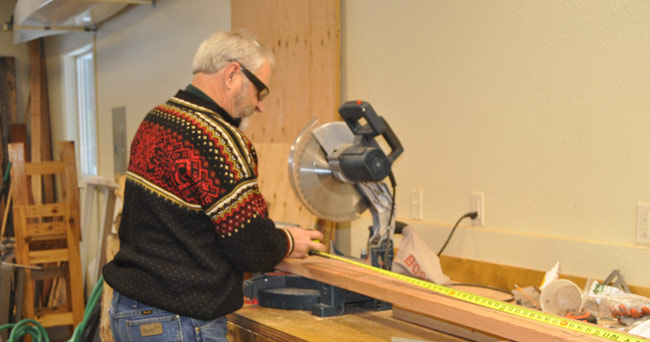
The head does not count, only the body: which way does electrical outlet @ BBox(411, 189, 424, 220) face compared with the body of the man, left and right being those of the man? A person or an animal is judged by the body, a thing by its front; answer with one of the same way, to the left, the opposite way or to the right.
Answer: the opposite way

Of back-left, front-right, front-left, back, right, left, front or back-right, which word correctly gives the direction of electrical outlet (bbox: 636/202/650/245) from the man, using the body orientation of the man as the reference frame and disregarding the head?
front-right

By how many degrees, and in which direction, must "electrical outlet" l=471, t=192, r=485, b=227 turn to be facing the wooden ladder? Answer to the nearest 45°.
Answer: approximately 90° to its right

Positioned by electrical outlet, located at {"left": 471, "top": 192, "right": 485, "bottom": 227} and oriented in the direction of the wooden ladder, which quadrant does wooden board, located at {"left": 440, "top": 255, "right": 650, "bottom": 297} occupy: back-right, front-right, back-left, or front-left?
back-left

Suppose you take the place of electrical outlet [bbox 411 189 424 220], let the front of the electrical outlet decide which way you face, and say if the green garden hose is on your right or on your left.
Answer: on your right

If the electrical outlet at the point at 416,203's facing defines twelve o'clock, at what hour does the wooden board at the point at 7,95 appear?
The wooden board is roughly at 3 o'clock from the electrical outlet.

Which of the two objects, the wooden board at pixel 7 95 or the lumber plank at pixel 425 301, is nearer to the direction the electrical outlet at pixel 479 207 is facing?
the lumber plank

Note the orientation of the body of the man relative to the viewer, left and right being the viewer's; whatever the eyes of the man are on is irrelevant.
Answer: facing away from the viewer and to the right of the viewer

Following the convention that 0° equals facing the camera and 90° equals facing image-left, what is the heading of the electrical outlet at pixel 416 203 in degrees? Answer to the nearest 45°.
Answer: approximately 45°

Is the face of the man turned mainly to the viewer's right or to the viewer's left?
to the viewer's right

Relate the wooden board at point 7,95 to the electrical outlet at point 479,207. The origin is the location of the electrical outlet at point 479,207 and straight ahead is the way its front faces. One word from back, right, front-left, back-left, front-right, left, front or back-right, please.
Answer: right
